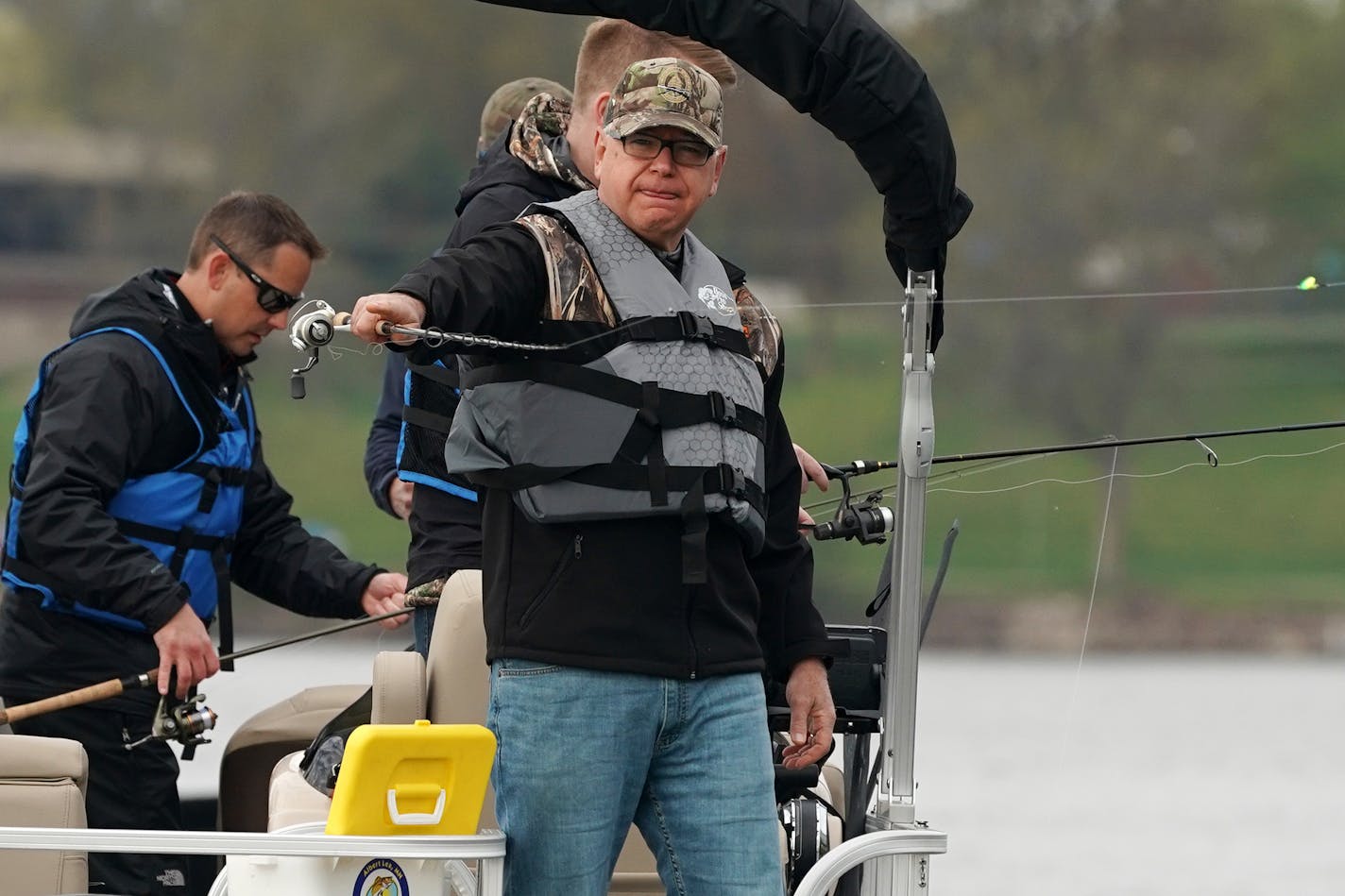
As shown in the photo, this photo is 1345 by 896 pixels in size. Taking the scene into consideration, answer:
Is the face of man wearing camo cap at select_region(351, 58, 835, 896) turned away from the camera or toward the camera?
toward the camera

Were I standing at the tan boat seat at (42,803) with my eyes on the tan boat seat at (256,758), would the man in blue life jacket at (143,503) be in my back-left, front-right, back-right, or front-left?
front-left

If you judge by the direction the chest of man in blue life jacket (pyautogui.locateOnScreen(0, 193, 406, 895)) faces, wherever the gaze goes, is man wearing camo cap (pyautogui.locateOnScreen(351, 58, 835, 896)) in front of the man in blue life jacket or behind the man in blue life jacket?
in front

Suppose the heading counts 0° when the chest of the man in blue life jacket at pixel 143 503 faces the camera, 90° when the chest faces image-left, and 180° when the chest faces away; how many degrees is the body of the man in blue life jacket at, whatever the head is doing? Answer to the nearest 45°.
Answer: approximately 315°

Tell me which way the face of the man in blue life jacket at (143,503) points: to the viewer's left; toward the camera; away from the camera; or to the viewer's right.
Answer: to the viewer's right
